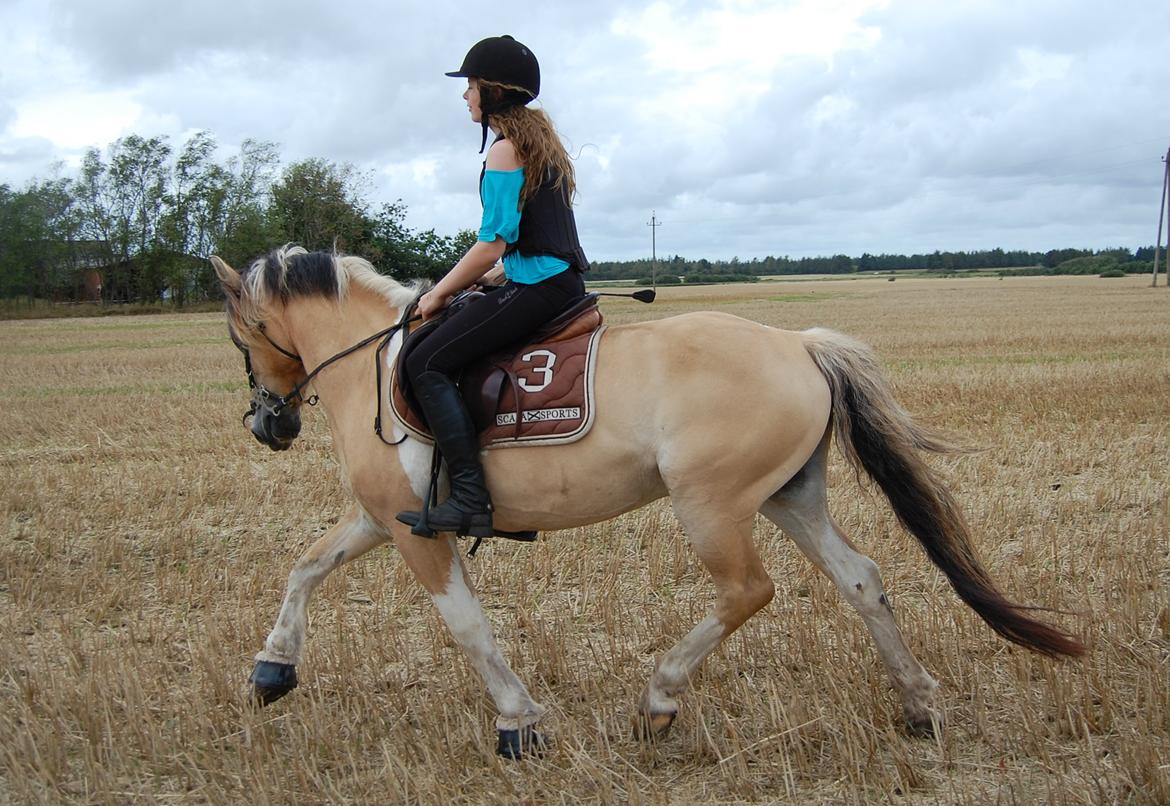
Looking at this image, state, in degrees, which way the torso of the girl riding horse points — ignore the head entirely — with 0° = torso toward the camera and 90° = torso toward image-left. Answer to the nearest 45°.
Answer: approximately 90°

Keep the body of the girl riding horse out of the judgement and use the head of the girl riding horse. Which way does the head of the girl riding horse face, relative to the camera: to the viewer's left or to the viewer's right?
to the viewer's left

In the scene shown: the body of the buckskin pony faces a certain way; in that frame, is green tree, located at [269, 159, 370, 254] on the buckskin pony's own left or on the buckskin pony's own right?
on the buckskin pony's own right

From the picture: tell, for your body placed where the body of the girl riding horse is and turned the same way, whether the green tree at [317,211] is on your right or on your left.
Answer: on your right

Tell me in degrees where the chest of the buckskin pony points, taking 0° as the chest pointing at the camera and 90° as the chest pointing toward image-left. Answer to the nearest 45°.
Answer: approximately 90°
